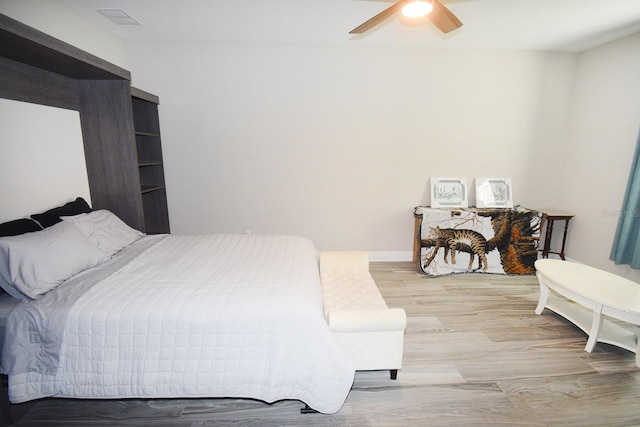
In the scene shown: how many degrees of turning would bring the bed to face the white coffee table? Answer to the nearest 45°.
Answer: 0° — it already faces it

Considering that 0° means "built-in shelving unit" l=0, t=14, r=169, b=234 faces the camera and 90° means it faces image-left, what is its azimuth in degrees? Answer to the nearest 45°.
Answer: approximately 315°

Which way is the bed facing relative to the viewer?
to the viewer's right

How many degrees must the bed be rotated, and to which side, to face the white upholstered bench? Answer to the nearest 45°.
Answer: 0° — it already faces it

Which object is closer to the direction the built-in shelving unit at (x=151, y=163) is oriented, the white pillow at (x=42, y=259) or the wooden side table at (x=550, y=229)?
the wooden side table

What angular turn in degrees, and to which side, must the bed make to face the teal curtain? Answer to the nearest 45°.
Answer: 0° — it already faces it

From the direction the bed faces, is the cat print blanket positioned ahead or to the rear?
ahead

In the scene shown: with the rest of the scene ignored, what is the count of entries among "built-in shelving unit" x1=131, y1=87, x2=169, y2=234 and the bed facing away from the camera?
0

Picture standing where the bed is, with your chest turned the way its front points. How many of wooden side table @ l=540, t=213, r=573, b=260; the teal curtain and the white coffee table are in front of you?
3

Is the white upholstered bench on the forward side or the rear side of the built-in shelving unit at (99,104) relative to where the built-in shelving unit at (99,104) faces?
on the forward side

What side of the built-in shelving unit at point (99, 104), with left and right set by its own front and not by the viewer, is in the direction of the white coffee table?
front

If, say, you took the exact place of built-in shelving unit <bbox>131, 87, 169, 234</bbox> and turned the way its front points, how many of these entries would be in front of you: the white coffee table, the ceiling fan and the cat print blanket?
3

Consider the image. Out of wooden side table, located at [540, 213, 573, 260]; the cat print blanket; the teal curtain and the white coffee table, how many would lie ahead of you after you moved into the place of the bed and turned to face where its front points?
4

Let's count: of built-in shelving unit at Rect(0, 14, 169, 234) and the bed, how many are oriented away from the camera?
0
